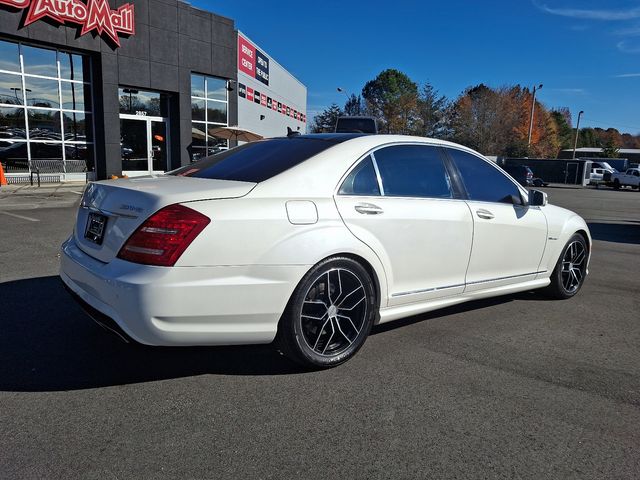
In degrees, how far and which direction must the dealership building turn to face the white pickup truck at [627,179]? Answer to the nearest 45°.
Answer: approximately 45° to its left

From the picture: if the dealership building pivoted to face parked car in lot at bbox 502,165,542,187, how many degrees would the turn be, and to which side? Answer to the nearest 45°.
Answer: approximately 45° to its left

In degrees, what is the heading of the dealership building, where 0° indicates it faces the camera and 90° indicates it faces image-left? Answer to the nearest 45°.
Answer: approximately 315°

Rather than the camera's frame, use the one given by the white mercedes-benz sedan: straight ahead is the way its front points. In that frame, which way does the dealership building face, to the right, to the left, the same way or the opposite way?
to the right

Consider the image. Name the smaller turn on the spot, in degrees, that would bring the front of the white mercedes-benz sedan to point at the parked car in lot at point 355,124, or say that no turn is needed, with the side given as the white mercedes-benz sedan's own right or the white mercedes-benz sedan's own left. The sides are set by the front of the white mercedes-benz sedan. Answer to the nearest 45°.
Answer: approximately 45° to the white mercedes-benz sedan's own left

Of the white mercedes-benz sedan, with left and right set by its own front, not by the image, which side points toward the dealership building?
left

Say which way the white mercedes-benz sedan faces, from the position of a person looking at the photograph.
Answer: facing away from the viewer and to the right of the viewer

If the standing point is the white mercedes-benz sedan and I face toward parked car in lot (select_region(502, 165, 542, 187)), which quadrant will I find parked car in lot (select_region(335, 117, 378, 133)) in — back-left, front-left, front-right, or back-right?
front-left

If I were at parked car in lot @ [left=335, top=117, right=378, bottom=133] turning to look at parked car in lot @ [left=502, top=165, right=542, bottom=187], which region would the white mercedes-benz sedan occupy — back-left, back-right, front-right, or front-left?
back-right

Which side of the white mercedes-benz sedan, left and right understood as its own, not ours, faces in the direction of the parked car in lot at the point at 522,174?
front

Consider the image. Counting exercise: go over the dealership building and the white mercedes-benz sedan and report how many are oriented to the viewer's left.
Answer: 0

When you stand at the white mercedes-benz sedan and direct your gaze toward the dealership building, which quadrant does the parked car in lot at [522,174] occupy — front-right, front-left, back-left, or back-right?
front-right

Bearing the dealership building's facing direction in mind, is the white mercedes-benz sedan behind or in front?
in front
